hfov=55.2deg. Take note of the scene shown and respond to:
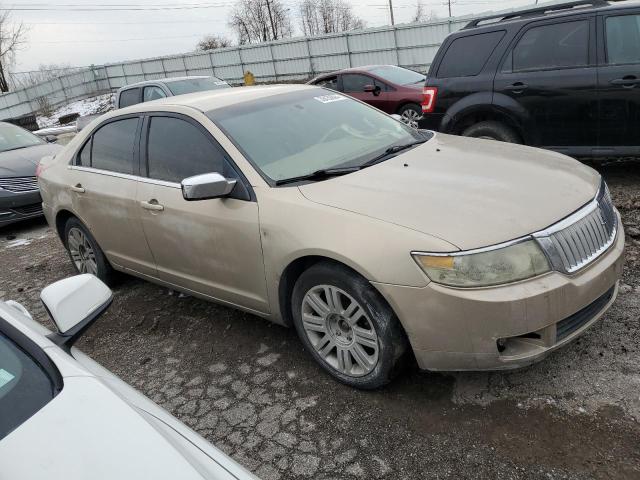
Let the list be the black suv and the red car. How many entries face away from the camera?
0

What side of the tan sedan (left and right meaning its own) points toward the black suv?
left

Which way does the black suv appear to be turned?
to the viewer's right

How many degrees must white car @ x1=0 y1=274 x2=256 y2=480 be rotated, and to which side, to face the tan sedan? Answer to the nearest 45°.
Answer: approximately 90° to its left

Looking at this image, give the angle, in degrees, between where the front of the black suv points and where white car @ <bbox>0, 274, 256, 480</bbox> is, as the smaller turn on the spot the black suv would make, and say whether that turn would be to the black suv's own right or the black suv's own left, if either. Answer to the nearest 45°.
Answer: approximately 90° to the black suv's own right

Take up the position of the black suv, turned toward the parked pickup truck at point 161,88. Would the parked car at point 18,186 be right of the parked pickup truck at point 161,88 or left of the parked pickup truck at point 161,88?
left

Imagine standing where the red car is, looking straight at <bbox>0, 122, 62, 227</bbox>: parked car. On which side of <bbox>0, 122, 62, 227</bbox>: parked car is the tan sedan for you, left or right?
left

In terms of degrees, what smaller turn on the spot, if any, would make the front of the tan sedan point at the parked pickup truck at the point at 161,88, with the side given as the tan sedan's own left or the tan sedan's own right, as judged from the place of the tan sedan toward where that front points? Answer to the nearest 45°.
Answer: approximately 135° to the tan sedan's own left

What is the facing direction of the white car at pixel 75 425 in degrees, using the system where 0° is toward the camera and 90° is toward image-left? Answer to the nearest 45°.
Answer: approximately 315°

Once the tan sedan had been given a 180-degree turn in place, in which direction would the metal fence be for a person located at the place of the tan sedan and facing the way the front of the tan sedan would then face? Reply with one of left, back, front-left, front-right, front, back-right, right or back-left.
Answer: front-right

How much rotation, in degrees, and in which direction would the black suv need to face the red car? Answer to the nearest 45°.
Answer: approximately 135° to its left

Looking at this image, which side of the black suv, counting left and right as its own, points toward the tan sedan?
right
